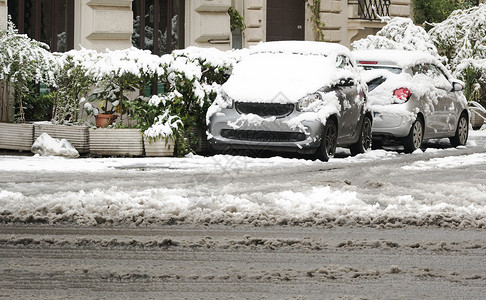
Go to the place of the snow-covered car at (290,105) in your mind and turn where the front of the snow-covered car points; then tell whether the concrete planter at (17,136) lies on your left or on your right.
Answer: on your right

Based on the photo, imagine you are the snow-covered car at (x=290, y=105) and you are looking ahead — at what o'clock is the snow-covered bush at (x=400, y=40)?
The snow-covered bush is roughly at 5 o'clock from the snow-covered car.

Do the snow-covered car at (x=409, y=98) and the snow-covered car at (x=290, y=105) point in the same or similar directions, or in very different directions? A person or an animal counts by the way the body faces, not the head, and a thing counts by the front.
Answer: very different directions

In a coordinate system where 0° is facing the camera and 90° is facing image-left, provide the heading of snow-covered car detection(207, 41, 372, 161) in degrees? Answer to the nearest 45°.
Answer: approximately 45°

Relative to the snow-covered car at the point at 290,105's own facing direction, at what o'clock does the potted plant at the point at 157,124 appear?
The potted plant is roughly at 2 o'clock from the snow-covered car.

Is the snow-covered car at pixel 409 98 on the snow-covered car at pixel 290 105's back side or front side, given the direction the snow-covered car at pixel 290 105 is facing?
on the back side

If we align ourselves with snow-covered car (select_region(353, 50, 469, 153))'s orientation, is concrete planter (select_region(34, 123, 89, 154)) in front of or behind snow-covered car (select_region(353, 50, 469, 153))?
behind

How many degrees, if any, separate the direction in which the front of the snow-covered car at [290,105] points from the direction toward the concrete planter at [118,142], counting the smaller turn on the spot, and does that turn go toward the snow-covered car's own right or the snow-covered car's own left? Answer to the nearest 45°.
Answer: approximately 45° to the snow-covered car's own right

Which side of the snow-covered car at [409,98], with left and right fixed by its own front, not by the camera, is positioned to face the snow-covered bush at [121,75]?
back

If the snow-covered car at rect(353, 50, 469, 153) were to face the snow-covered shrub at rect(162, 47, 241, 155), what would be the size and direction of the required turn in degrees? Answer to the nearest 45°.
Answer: approximately 180°

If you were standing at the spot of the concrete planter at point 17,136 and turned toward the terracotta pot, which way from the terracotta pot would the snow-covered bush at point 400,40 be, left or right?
left

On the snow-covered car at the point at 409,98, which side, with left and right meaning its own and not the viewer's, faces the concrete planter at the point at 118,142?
back

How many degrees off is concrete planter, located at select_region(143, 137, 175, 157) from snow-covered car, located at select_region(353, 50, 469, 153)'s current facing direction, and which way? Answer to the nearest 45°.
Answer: approximately 180°
